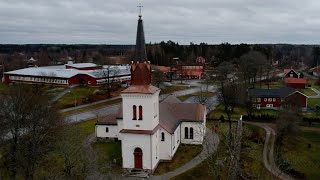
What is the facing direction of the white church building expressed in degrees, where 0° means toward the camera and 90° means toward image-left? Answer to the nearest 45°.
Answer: approximately 0°

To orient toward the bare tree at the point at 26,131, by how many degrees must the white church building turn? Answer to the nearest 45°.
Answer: approximately 90° to its right

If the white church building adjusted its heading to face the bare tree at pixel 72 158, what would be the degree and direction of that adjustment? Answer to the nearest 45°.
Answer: approximately 45° to its right
